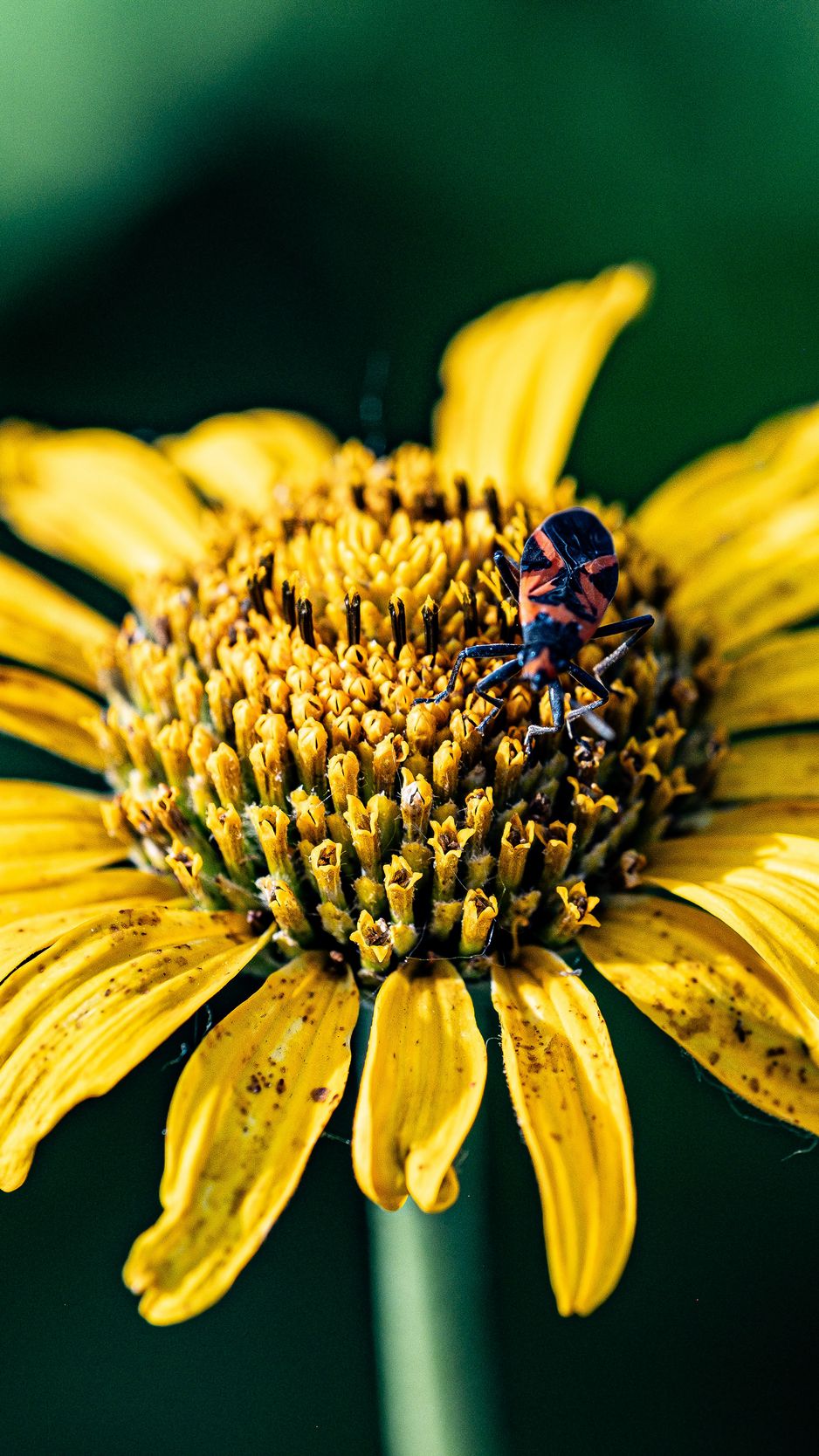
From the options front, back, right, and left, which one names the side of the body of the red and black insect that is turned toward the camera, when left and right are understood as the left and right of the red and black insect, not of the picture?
front
